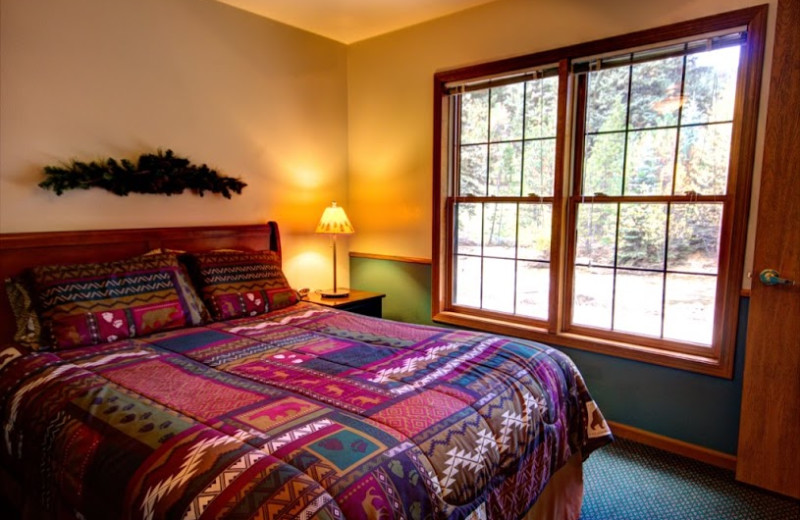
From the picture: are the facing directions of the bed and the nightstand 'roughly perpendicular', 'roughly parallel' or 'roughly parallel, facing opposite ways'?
roughly parallel

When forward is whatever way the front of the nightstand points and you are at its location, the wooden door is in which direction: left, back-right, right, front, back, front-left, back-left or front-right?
front

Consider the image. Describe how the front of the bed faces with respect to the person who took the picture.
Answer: facing the viewer and to the right of the viewer

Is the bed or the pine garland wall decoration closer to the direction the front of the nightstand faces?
the bed

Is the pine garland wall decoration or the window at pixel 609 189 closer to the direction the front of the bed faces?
the window

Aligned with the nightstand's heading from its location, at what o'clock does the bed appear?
The bed is roughly at 2 o'clock from the nightstand.

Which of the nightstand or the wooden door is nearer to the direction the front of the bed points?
the wooden door

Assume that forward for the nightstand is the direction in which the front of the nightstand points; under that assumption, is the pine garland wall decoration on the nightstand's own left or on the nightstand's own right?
on the nightstand's own right

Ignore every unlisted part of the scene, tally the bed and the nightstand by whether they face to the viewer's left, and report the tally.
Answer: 0

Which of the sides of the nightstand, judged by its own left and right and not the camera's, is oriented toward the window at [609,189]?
front

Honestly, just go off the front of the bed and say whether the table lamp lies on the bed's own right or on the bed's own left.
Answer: on the bed's own left

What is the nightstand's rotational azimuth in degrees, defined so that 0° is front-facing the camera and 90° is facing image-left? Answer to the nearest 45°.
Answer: approximately 315°

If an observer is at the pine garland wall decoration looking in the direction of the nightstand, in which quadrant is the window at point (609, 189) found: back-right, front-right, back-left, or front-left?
front-right

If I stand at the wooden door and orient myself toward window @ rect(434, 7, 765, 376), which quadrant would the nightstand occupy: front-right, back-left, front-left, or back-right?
front-left
